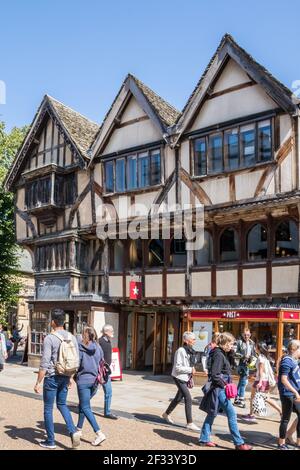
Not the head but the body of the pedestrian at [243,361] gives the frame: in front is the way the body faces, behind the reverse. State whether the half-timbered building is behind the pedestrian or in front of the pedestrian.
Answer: behind

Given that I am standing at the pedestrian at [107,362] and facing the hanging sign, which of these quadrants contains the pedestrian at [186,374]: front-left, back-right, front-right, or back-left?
back-right

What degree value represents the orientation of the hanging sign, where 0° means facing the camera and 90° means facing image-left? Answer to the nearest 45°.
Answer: approximately 0°

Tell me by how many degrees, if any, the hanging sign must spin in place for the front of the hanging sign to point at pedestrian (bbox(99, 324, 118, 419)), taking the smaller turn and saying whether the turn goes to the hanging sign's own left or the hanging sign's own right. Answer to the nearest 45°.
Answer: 0° — it already faces them

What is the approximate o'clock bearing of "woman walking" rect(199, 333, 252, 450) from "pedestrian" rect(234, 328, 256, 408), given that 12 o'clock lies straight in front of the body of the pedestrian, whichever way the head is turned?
The woman walking is roughly at 12 o'clock from the pedestrian.
